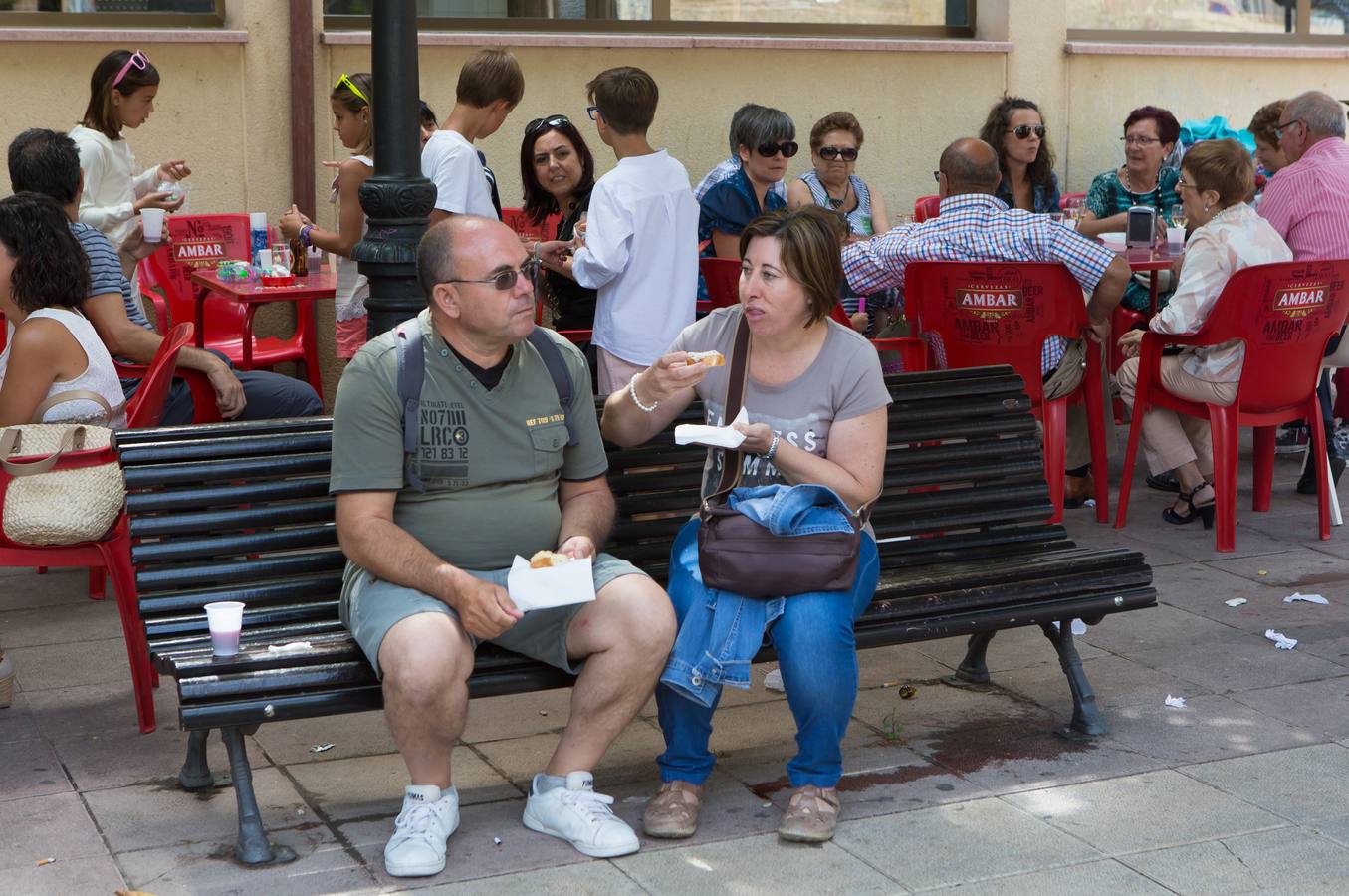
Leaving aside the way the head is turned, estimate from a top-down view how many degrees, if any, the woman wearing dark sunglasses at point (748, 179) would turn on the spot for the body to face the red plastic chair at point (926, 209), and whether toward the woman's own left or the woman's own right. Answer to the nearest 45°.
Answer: approximately 90° to the woman's own left

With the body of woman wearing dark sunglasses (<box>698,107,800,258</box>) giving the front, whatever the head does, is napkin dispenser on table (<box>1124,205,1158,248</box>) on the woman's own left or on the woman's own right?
on the woman's own left

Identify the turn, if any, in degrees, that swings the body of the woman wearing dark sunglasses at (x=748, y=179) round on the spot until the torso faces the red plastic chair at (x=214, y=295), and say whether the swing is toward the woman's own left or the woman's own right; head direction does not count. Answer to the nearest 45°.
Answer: approximately 135° to the woman's own right

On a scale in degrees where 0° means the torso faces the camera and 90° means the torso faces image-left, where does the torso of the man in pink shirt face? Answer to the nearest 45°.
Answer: approximately 135°

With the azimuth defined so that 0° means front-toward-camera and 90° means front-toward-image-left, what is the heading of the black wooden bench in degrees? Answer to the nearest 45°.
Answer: approximately 0°

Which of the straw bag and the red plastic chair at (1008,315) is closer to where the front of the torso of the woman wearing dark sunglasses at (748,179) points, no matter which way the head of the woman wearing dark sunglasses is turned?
the red plastic chair

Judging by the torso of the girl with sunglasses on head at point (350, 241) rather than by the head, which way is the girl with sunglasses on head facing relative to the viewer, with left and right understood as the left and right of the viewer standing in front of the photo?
facing to the left of the viewer

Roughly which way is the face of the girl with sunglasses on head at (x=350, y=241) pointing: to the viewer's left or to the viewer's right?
to the viewer's left

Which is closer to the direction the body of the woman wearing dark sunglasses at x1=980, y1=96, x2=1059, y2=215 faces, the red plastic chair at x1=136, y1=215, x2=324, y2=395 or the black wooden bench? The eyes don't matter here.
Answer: the black wooden bench

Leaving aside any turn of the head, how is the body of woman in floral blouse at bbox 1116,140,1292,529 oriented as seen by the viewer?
to the viewer's left
